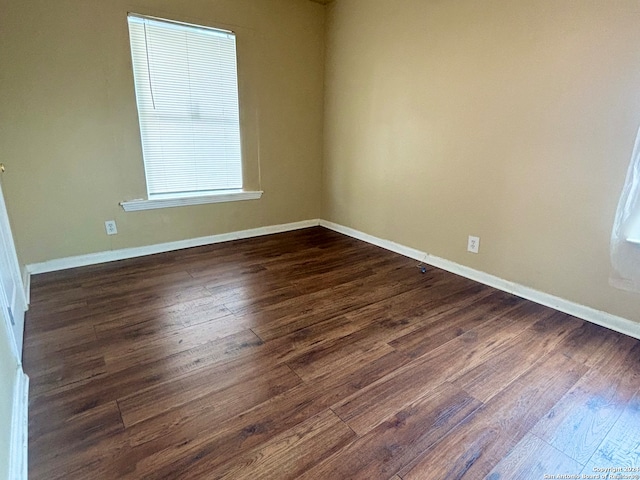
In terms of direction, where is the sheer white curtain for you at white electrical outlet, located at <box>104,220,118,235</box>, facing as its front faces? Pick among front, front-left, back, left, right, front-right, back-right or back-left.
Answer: front-left

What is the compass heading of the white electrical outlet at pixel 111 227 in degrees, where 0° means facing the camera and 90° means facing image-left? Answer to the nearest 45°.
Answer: approximately 0°
